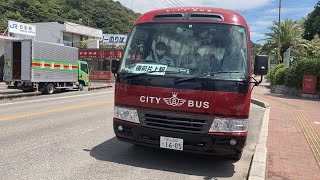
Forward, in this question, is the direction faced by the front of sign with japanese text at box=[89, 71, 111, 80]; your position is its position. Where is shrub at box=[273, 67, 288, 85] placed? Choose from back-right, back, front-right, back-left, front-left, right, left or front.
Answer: front-left

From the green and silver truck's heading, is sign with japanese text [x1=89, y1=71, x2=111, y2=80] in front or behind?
in front

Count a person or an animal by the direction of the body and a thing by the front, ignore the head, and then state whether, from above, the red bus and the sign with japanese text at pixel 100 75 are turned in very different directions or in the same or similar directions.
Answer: same or similar directions

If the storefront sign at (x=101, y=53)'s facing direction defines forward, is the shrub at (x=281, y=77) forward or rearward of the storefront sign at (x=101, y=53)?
forward

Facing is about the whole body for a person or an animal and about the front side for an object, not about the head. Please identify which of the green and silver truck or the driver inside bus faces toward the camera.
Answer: the driver inside bus

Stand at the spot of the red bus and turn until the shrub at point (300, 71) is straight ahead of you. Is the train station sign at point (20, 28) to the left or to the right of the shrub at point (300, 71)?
left

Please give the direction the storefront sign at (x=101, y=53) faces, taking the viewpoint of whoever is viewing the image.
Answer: facing the viewer

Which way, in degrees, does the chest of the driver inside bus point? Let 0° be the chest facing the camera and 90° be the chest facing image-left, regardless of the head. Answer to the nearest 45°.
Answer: approximately 0°

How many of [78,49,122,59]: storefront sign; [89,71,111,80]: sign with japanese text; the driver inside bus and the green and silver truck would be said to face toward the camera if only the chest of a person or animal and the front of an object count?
3

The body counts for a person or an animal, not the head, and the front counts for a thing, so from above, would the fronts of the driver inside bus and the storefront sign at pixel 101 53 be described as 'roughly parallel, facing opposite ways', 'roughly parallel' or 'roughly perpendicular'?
roughly parallel

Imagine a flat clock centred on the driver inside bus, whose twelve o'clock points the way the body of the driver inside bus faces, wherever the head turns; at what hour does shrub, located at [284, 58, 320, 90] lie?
The shrub is roughly at 7 o'clock from the driver inside bus.

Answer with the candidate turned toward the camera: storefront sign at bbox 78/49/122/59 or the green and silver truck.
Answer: the storefront sign

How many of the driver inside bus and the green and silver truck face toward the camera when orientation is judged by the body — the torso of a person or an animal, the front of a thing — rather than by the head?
1

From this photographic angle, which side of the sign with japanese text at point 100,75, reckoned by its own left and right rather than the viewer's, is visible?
front

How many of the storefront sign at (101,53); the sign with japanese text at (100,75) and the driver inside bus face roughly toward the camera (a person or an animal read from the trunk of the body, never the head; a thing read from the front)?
3
